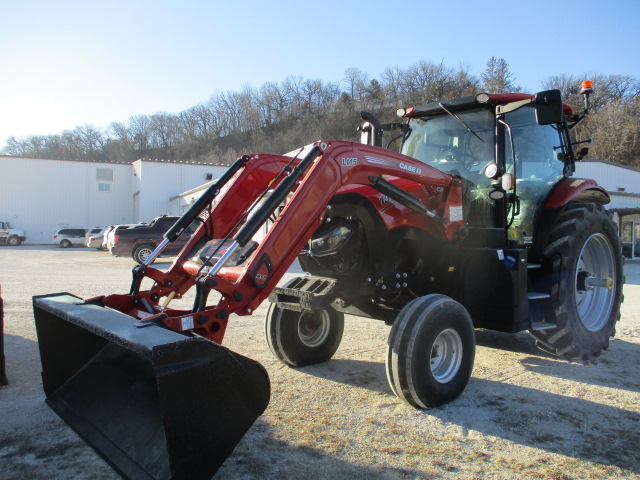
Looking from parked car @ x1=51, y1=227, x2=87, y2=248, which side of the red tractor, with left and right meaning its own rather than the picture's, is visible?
right

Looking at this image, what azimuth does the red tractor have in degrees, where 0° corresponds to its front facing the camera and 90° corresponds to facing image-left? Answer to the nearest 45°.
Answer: approximately 45°

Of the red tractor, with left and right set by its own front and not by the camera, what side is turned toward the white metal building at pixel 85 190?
right

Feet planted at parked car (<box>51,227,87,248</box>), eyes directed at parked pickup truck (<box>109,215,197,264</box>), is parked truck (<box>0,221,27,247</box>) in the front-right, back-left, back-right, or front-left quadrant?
back-right

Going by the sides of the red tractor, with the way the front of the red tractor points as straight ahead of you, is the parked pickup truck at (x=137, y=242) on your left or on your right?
on your right
